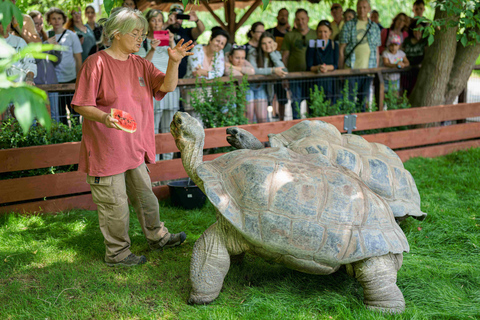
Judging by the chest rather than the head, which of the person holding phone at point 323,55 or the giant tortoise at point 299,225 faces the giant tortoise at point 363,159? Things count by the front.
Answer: the person holding phone

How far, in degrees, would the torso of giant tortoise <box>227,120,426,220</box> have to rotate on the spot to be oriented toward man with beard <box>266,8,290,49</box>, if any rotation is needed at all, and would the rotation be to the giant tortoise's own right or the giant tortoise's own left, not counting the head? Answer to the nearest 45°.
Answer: approximately 90° to the giant tortoise's own right

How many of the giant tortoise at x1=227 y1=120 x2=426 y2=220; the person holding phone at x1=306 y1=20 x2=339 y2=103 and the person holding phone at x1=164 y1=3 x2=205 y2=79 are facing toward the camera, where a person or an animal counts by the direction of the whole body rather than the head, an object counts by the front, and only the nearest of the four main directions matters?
2

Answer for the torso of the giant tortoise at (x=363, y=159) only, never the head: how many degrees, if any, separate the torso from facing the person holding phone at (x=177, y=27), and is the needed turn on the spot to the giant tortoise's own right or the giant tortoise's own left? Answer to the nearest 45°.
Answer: approximately 45° to the giant tortoise's own right

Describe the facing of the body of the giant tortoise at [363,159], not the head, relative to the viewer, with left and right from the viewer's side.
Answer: facing to the left of the viewer

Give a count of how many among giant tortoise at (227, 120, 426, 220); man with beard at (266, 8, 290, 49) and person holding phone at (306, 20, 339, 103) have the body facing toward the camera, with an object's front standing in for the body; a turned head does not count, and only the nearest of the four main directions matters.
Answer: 2

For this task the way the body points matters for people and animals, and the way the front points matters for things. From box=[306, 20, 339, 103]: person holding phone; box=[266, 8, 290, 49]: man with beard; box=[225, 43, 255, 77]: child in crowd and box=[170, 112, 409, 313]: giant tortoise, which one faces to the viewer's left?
the giant tortoise

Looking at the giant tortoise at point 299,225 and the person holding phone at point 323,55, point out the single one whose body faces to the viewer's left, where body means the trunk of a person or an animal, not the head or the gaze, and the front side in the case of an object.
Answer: the giant tortoise

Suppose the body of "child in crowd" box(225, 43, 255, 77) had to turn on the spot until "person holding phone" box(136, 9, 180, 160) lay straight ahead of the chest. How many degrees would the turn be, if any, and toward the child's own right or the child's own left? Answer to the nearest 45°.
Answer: approximately 45° to the child's own right

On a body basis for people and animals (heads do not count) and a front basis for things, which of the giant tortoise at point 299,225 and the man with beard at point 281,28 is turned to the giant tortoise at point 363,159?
the man with beard

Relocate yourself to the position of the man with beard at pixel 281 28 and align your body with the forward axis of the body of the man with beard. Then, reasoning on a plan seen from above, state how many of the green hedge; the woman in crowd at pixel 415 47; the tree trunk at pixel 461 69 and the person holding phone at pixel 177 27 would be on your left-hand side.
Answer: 2
